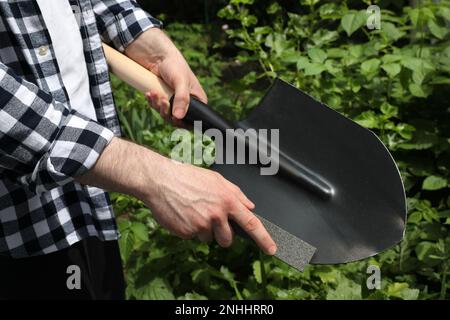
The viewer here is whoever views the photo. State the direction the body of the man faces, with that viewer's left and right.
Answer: facing the viewer and to the right of the viewer
